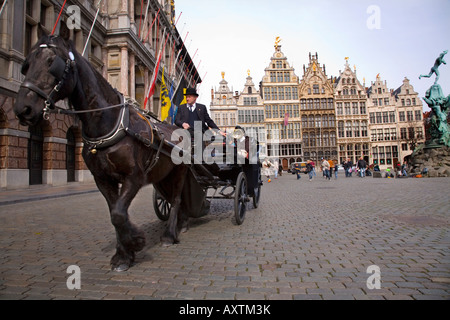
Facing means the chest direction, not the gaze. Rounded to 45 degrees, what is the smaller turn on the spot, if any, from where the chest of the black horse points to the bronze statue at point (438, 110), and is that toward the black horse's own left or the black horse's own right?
approximately 135° to the black horse's own left

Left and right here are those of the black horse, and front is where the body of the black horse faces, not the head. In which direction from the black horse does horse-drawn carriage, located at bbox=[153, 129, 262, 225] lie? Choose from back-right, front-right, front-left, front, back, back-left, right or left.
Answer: back

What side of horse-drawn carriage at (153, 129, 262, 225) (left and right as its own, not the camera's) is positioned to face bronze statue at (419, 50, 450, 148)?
back

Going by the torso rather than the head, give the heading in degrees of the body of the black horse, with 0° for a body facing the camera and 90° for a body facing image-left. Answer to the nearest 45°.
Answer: approximately 45°

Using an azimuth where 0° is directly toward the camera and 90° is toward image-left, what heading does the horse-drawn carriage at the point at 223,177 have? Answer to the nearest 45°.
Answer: approximately 45°

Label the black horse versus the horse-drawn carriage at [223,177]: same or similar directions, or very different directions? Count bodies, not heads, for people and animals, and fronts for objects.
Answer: same or similar directions

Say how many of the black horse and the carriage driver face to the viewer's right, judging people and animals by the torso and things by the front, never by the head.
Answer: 0

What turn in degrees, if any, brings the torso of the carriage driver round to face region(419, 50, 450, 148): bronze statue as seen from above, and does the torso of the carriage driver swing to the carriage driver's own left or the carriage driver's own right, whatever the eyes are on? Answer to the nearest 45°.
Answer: approximately 180°

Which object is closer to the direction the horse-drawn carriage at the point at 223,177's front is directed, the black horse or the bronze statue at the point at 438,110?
the black horse

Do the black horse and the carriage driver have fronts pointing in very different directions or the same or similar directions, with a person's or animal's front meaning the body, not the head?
same or similar directions

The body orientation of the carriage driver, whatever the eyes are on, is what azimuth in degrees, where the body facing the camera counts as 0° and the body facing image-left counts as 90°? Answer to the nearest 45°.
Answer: approximately 45°

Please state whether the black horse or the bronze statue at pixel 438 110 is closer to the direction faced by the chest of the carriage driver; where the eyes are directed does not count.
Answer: the black horse

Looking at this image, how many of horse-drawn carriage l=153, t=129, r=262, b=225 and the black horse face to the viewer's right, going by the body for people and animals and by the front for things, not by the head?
0
